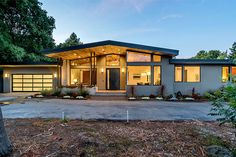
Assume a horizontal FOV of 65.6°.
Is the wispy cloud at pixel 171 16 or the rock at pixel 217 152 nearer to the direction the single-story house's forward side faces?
the rock

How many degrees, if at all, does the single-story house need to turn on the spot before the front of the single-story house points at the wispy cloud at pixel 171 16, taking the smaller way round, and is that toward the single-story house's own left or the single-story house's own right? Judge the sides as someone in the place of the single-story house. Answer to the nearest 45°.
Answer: approximately 135° to the single-story house's own left

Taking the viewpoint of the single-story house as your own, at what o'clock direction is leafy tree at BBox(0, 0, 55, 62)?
The leafy tree is roughly at 4 o'clock from the single-story house.

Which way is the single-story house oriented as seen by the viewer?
toward the camera

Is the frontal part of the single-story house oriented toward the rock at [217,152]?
yes
